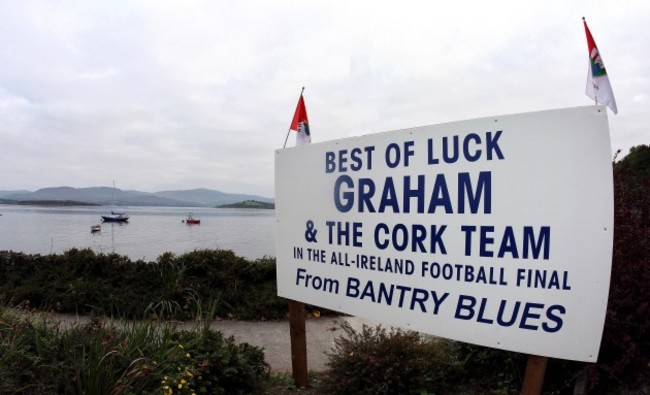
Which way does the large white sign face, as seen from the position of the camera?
facing the viewer and to the left of the viewer
